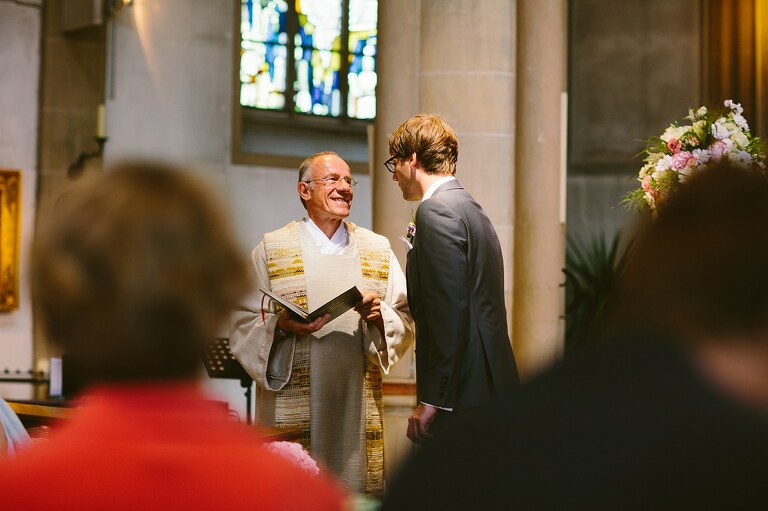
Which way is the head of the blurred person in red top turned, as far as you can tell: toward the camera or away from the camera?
away from the camera

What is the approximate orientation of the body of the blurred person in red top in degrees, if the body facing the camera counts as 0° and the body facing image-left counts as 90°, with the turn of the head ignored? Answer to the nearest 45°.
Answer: approximately 180°

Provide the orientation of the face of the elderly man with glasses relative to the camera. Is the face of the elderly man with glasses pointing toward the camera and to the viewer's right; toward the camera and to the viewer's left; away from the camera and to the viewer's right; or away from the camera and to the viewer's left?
toward the camera and to the viewer's right

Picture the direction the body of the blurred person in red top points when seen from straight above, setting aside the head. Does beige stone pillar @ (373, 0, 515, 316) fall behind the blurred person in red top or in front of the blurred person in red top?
in front

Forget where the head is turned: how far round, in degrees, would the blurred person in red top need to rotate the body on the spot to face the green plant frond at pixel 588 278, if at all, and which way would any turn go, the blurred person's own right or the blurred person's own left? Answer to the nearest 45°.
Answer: approximately 45° to the blurred person's own right

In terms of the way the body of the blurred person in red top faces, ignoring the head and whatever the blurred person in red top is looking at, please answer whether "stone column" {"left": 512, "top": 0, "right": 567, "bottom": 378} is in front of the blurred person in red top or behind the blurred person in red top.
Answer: in front

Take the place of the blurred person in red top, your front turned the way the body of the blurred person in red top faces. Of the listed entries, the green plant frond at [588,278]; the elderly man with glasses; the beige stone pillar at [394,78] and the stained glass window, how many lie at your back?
0

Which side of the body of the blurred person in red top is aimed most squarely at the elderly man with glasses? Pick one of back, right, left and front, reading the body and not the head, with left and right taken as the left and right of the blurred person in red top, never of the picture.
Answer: front

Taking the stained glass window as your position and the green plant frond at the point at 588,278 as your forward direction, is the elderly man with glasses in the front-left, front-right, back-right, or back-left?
front-right

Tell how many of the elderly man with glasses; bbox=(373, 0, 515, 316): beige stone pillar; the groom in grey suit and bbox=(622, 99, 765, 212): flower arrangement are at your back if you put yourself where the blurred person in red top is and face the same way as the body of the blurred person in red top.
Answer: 0

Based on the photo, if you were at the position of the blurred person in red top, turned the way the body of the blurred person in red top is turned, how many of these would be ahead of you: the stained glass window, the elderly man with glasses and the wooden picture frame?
3

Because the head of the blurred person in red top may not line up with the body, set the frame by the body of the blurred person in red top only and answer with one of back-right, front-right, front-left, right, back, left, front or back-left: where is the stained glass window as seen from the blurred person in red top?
front

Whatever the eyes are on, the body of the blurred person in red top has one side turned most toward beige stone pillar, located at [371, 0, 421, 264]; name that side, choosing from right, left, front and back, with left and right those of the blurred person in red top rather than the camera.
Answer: front

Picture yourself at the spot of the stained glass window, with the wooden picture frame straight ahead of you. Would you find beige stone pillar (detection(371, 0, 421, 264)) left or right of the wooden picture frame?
left
